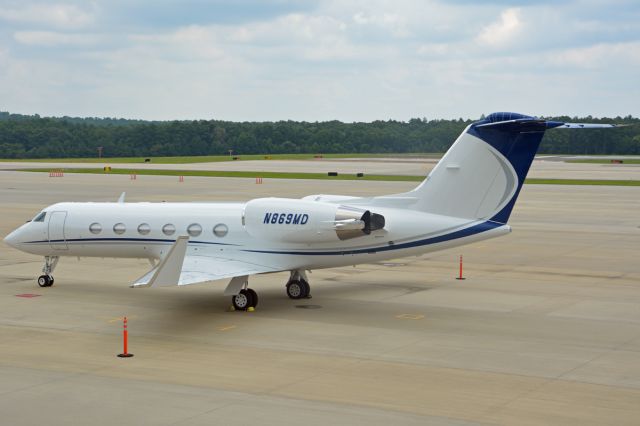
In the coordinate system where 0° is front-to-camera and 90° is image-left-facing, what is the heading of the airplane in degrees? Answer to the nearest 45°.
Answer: approximately 135°
